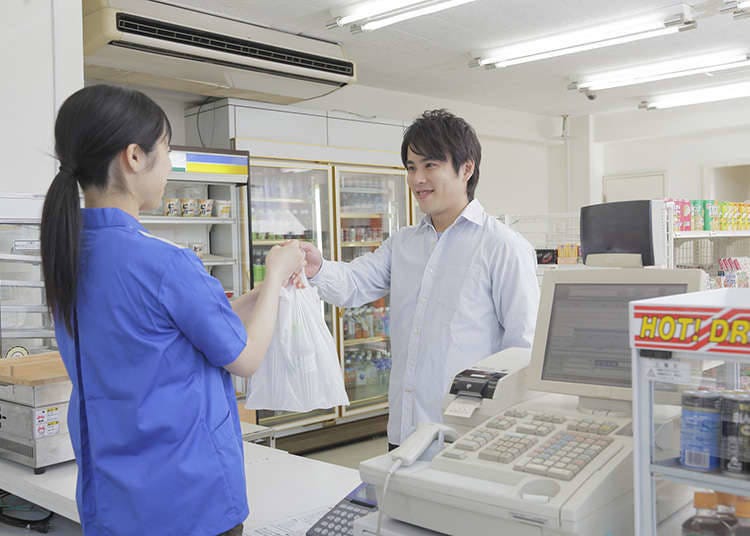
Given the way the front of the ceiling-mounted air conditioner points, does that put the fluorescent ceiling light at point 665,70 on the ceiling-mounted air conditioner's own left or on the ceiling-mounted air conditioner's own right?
on the ceiling-mounted air conditioner's own left

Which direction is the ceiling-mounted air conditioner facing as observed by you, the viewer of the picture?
facing the viewer and to the right of the viewer

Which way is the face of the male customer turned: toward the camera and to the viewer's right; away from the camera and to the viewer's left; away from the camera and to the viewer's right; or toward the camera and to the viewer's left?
toward the camera and to the viewer's left

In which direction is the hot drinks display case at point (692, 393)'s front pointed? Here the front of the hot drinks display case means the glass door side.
toward the camera

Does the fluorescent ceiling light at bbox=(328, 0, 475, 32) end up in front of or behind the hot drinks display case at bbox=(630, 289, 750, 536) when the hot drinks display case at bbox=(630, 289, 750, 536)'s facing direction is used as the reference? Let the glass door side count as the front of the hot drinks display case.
behind

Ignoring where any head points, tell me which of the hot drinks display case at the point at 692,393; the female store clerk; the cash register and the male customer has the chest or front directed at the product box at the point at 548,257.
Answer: the female store clerk

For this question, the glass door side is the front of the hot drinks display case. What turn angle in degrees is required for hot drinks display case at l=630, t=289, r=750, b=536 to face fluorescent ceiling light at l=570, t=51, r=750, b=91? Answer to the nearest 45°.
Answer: approximately 180°

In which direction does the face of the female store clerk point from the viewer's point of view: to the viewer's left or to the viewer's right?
to the viewer's right

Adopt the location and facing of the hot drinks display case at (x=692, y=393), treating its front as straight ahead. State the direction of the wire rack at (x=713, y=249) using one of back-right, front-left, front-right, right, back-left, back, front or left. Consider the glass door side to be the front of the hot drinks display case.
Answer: back

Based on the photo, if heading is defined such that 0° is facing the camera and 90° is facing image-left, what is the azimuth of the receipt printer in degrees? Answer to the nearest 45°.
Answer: approximately 45°

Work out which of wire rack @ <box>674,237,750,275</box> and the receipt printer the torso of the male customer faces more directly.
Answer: the receipt printer

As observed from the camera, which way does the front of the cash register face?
facing the viewer and to the left of the viewer

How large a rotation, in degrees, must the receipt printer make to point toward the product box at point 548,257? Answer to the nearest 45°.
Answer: approximately 135° to its right
